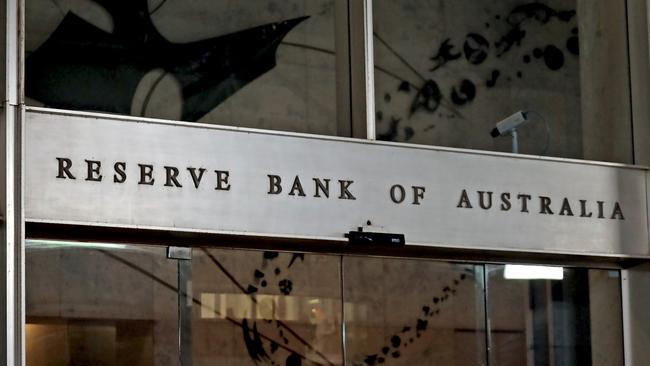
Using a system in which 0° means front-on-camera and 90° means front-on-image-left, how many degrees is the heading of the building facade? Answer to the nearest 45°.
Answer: approximately 315°

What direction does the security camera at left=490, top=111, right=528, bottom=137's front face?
to the viewer's left
